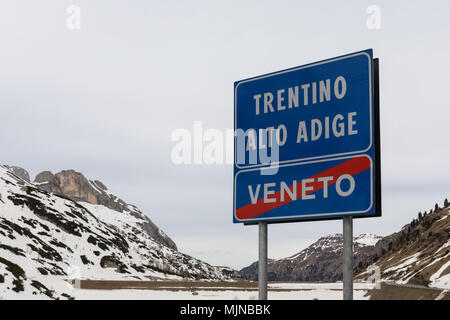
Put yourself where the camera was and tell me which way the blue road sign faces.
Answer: facing the viewer and to the left of the viewer
